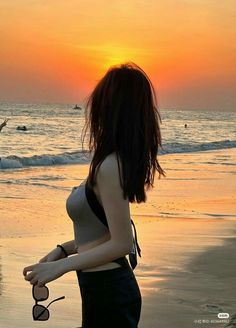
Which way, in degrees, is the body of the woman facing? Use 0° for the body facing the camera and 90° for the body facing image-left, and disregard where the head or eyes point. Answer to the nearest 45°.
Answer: approximately 90°

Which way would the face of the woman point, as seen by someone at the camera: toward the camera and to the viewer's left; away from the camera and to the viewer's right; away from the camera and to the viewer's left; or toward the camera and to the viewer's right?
away from the camera and to the viewer's left
